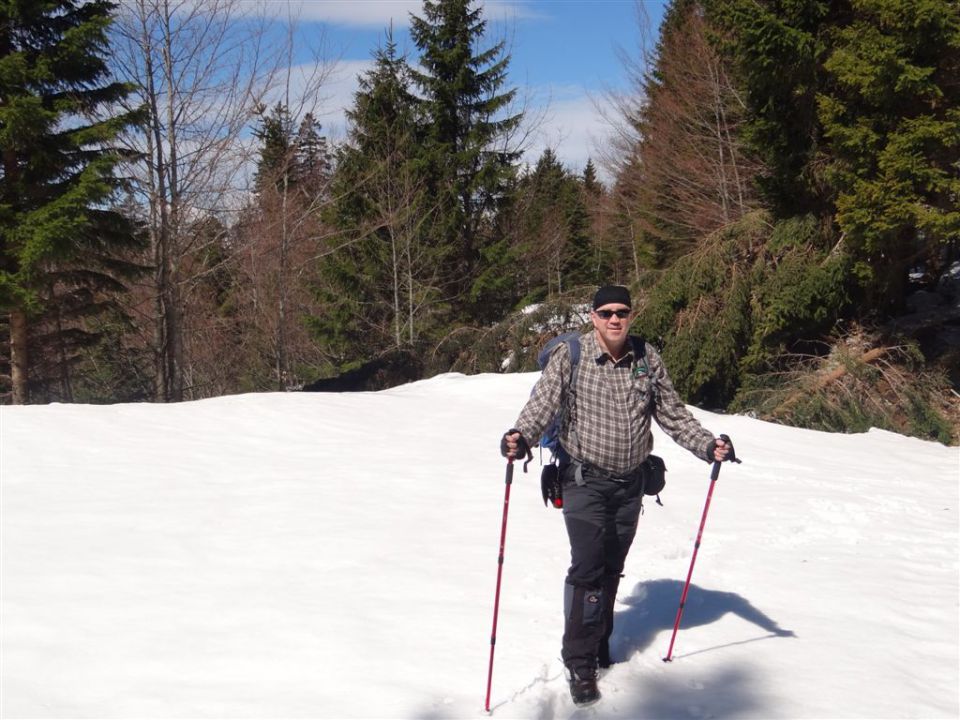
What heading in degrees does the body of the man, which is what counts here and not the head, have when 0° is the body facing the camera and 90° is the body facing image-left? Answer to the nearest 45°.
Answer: approximately 0°

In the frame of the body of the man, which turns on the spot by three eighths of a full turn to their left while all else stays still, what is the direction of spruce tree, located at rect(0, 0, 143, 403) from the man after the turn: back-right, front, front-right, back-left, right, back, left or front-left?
left

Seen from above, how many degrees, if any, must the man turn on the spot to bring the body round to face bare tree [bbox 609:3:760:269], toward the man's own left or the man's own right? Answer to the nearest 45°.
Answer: approximately 180°

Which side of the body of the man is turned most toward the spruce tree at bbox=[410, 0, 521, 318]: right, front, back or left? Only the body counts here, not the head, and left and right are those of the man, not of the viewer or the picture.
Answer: back
